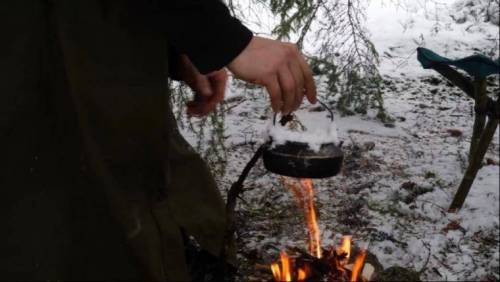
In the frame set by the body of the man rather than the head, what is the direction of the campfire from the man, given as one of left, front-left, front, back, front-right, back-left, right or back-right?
front-left

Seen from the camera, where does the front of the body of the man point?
to the viewer's right

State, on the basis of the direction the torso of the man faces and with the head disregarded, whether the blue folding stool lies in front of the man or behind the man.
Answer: in front
